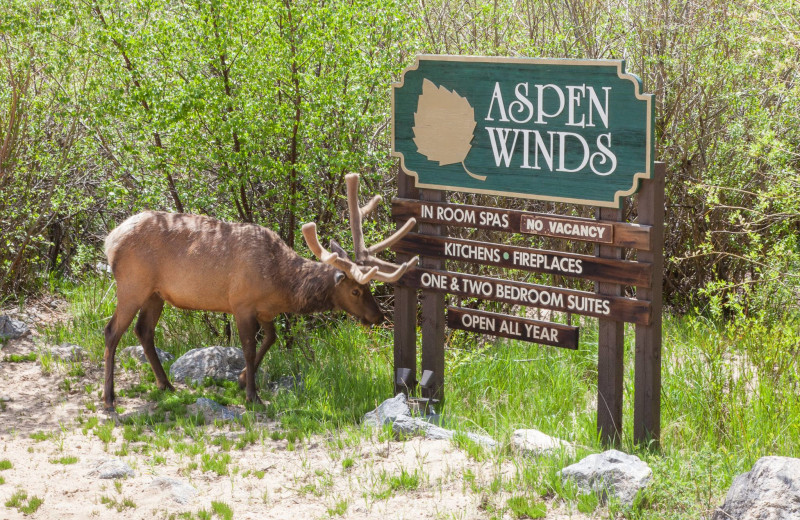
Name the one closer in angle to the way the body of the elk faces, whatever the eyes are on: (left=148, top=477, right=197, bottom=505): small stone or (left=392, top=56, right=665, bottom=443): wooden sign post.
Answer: the wooden sign post

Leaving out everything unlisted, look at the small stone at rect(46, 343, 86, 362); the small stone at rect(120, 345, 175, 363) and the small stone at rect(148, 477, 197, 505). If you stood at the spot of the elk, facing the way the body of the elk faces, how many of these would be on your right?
1

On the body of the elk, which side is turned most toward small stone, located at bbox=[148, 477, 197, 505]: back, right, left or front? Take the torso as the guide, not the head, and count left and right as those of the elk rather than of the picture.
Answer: right

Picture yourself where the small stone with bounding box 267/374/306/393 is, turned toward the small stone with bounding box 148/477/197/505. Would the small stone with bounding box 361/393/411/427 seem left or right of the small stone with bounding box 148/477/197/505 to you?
left

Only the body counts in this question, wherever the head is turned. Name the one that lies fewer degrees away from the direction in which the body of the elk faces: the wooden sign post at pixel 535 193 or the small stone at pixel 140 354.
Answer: the wooden sign post

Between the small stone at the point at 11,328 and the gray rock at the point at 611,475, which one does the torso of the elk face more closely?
the gray rock

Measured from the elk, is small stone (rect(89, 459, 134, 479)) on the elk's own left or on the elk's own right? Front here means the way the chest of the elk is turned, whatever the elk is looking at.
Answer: on the elk's own right

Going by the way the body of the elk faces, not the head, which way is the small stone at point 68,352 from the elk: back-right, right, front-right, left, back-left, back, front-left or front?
back-left

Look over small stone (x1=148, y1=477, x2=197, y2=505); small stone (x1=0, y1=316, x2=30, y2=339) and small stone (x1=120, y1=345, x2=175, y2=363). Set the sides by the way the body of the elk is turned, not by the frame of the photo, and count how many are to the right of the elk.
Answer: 1

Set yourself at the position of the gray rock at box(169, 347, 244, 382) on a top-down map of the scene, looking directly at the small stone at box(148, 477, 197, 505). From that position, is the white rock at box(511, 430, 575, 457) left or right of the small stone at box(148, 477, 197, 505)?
left

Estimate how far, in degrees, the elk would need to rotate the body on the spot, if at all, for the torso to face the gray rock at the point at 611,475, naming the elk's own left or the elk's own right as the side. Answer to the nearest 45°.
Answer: approximately 45° to the elk's own right

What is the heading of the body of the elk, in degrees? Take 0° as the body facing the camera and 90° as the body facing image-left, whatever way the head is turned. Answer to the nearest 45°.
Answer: approximately 270°
